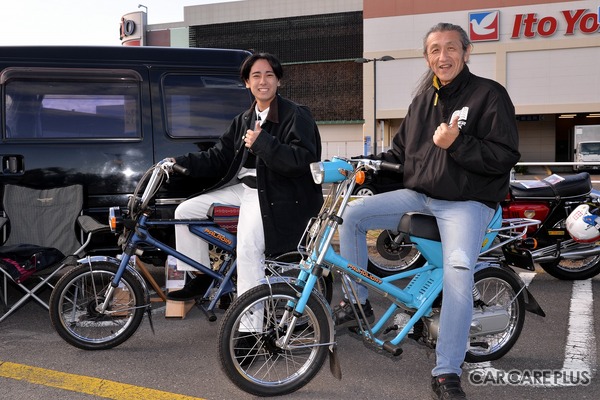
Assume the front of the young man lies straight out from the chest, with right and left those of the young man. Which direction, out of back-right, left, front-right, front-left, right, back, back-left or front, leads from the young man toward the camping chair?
right

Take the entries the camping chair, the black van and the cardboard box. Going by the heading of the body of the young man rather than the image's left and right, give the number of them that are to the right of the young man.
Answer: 3

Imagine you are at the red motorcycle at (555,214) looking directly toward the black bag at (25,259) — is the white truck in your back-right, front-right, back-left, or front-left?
back-right

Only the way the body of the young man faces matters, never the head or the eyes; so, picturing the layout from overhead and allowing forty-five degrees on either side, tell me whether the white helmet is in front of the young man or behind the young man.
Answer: behind

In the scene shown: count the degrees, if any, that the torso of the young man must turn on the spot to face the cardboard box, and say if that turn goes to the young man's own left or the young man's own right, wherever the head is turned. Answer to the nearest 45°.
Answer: approximately 90° to the young man's own right

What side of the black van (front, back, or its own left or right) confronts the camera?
left

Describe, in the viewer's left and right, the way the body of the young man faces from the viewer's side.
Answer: facing the viewer and to the left of the viewer

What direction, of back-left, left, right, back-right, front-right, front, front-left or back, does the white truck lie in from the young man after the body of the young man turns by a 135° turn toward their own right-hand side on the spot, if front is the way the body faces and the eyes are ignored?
front-right
